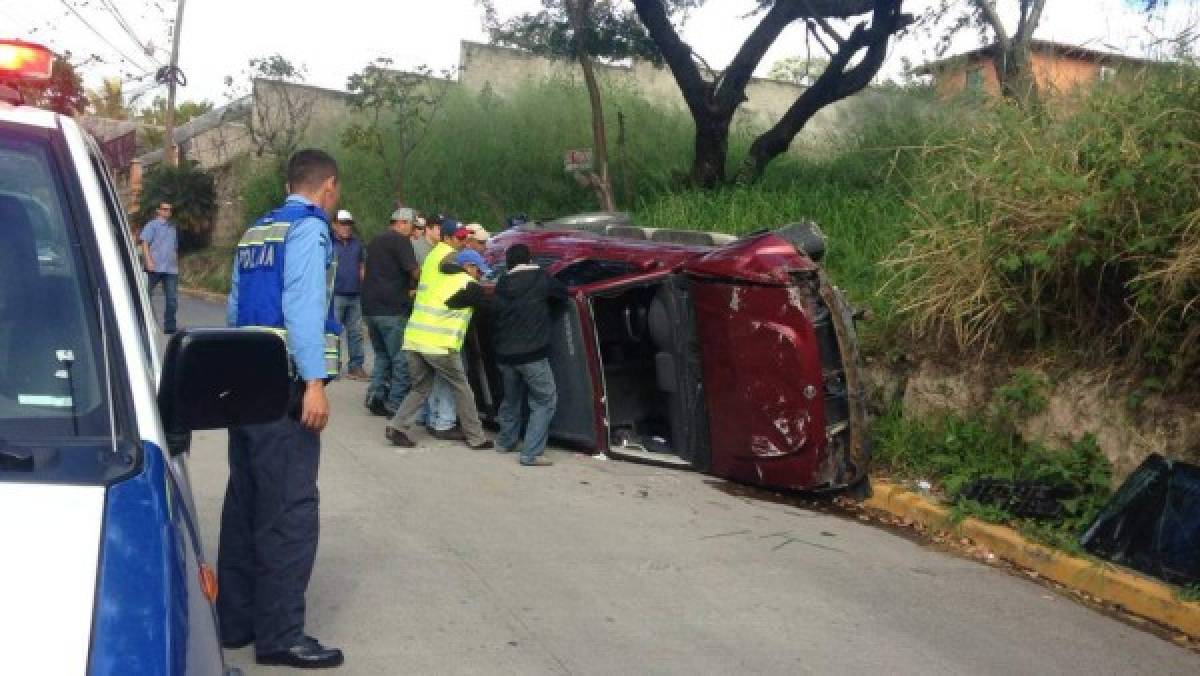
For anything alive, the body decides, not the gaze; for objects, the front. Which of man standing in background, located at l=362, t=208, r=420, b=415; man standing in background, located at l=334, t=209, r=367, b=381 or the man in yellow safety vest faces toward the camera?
man standing in background, located at l=334, t=209, r=367, b=381

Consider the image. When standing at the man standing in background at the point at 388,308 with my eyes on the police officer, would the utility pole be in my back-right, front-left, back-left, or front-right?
back-right

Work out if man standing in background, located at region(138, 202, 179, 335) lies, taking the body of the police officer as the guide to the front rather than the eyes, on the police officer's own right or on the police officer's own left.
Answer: on the police officer's own left

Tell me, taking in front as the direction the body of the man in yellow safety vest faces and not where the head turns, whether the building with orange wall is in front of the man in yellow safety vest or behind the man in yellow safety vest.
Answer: in front

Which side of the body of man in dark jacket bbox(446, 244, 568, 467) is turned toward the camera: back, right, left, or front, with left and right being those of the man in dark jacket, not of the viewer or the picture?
back

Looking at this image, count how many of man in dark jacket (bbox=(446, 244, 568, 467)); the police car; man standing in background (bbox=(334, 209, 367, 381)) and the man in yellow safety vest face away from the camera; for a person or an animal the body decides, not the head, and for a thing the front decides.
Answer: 1

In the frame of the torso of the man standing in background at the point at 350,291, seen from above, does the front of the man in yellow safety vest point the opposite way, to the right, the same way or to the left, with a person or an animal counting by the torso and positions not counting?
to the left

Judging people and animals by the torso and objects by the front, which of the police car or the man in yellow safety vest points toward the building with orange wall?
the man in yellow safety vest

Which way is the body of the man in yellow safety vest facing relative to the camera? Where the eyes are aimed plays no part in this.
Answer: to the viewer's right

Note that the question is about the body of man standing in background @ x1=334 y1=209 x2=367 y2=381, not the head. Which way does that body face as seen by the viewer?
toward the camera

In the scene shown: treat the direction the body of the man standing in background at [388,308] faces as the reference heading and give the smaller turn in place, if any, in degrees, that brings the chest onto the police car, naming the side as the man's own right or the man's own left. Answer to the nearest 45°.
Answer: approximately 135° to the man's own right
